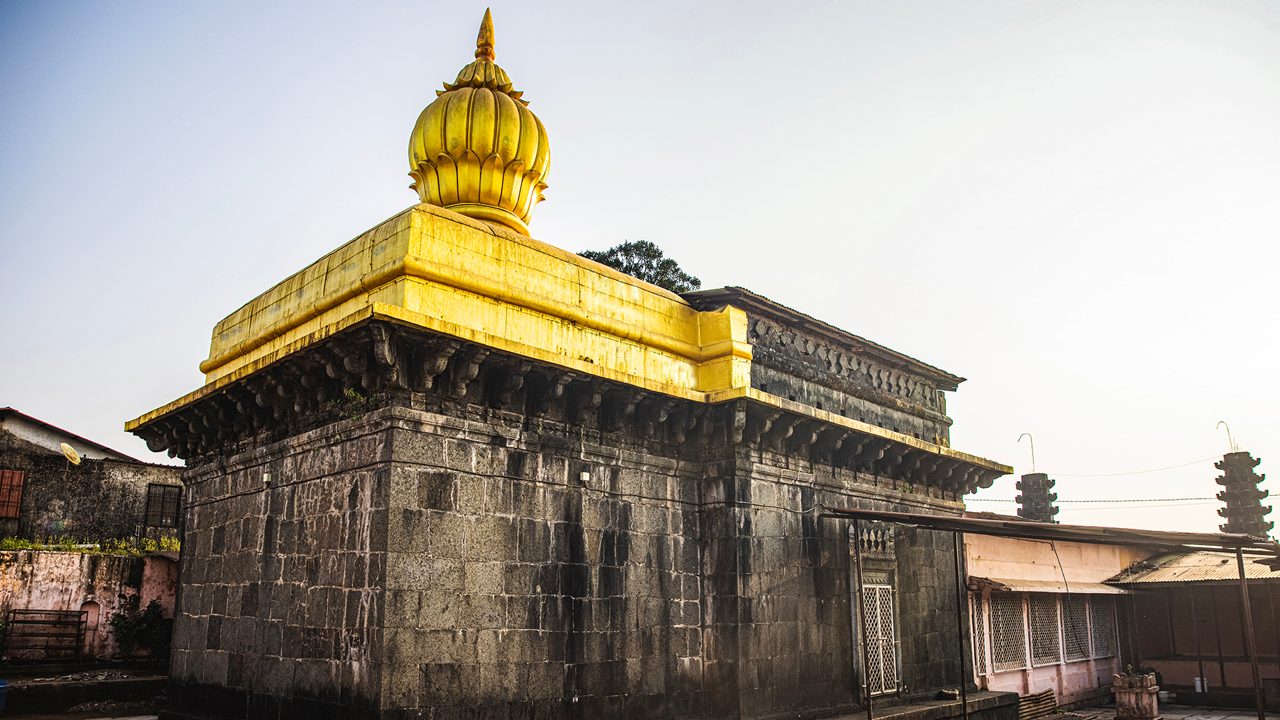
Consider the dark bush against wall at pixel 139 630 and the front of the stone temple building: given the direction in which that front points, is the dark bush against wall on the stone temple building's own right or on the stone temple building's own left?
on the stone temple building's own left

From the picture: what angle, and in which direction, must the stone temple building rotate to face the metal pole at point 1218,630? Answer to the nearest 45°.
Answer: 0° — it already faces it

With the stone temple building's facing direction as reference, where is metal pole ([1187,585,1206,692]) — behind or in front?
in front

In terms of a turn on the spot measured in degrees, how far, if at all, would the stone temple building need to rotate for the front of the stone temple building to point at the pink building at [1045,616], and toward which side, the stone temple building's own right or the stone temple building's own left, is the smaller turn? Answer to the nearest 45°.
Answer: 0° — it already faces it

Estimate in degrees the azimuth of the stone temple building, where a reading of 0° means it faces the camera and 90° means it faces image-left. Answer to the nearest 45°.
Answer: approximately 225°

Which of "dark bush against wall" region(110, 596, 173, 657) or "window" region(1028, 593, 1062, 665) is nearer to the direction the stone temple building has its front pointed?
the window

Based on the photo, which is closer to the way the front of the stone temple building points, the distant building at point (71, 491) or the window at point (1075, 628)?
the window

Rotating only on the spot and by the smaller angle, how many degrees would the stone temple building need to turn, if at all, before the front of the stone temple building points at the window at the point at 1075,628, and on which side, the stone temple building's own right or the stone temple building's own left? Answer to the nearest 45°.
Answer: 0° — it already faces it

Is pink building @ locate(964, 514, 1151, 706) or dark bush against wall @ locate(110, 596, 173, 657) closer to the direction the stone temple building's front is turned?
the pink building

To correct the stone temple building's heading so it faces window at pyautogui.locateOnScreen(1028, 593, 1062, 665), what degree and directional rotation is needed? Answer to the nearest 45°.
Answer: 0° — it already faces it
